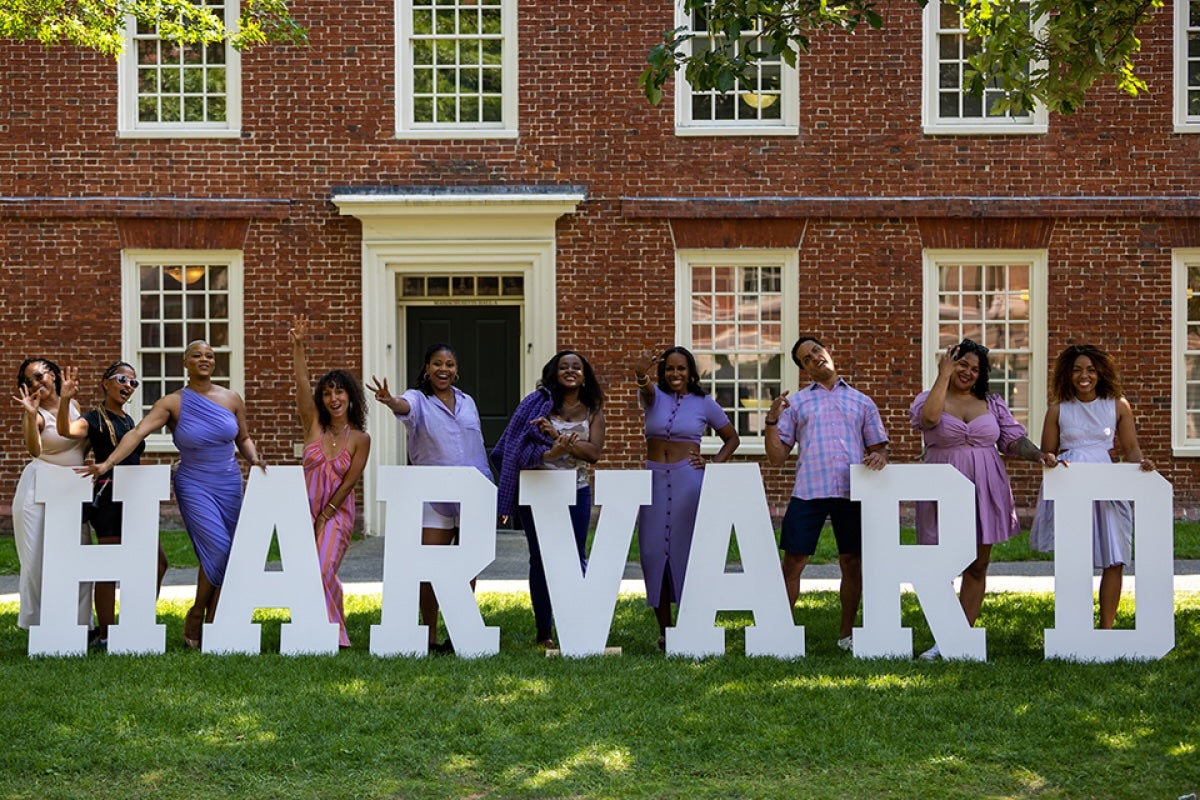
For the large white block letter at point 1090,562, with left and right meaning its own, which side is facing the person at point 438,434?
right

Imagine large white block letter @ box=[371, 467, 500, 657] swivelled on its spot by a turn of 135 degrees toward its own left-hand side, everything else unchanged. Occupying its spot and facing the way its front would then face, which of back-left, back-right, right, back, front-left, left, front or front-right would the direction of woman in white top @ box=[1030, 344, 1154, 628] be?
front-right

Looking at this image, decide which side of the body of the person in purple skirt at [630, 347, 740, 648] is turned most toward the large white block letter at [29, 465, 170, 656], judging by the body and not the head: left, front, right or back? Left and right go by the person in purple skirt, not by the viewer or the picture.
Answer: right

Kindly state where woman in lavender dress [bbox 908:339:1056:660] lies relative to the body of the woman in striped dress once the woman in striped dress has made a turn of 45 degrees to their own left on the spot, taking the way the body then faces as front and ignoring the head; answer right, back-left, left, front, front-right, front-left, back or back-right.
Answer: front-left

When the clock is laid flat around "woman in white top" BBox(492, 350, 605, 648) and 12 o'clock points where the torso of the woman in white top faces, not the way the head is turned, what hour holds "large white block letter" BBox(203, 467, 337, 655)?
The large white block letter is roughly at 3 o'clock from the woman in white top.

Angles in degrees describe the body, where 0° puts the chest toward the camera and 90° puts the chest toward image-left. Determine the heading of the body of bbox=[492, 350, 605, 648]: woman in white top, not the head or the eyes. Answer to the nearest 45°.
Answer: approximately 0°

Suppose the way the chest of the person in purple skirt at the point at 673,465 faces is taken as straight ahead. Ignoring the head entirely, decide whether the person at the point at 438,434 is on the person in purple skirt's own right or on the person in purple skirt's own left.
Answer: on the person in purple skirt's own right

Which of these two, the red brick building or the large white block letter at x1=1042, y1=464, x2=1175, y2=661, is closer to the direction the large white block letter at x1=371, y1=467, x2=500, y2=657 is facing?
the large white block letter

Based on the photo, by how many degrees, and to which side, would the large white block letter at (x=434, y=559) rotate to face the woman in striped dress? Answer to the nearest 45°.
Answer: approximately 135° to its right

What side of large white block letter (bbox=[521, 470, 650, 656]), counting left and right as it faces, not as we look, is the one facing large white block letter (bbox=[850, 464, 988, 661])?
left

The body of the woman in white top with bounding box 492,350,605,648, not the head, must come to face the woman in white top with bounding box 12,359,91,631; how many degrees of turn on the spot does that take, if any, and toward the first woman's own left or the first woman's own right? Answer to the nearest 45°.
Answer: approximately 90° to the first woman's own right
